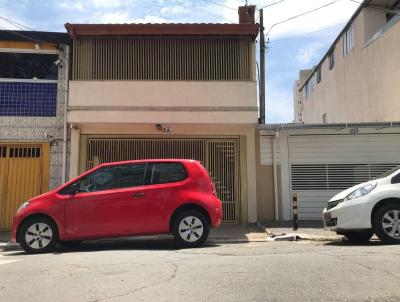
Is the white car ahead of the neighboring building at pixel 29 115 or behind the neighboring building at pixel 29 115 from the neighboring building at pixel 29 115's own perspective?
ahead

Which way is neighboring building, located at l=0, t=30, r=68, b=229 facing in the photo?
toward the camera

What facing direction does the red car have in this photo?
to the viewer's left

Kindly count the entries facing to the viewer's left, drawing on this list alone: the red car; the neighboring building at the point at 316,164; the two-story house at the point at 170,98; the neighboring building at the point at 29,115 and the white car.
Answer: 2

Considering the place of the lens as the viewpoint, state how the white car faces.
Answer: facing to the left of the viewer

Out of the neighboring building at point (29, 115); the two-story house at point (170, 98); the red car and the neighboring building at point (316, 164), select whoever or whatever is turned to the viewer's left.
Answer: the red car

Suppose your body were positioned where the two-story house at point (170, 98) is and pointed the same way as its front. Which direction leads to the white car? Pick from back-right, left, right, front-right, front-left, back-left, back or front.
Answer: front-left

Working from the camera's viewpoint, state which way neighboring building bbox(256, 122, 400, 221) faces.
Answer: facing the viewer

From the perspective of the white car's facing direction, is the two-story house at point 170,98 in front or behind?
in front

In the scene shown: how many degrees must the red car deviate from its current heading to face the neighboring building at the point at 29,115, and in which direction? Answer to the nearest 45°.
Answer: approximately 45° to its right
